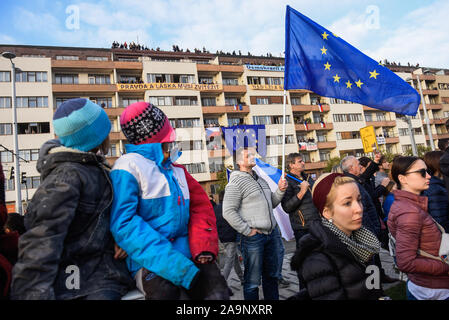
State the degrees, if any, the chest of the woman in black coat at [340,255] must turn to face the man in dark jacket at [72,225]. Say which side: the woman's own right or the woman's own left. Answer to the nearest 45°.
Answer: approximately 90° to the woman's own right

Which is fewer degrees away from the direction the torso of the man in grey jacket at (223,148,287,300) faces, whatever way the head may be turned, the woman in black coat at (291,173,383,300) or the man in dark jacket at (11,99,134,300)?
the woman in black coat

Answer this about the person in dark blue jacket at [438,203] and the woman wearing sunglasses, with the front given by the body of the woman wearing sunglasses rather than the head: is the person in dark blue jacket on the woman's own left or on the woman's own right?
on the woman's own left

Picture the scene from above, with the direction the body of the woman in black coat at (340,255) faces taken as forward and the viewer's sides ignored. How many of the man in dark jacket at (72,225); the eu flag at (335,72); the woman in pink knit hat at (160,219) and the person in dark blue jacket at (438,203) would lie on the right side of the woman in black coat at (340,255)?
2

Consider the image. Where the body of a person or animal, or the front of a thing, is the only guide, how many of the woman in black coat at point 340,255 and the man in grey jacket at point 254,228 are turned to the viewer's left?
0

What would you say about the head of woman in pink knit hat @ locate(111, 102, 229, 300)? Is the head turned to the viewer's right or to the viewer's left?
to the viewer's right

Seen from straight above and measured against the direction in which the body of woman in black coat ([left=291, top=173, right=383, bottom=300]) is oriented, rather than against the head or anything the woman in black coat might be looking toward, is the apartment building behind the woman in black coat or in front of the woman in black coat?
behind

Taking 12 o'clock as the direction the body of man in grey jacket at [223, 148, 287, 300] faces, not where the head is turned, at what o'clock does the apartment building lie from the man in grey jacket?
The apartment building is roughly at 7 o'clock from the man in grey jacket.

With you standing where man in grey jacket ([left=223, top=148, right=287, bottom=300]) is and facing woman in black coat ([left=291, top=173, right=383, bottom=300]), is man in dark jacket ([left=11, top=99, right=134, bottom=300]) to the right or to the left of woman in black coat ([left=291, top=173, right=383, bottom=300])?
right

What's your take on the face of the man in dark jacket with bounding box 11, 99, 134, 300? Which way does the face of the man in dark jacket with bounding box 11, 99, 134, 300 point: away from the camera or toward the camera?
away from the camera

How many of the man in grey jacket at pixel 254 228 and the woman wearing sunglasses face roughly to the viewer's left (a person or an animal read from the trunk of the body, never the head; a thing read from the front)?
0

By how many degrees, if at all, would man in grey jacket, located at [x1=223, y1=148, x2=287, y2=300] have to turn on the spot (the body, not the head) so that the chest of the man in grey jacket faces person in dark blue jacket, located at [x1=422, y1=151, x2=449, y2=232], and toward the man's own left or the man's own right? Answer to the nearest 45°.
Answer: approximately 45° to the man's own left
